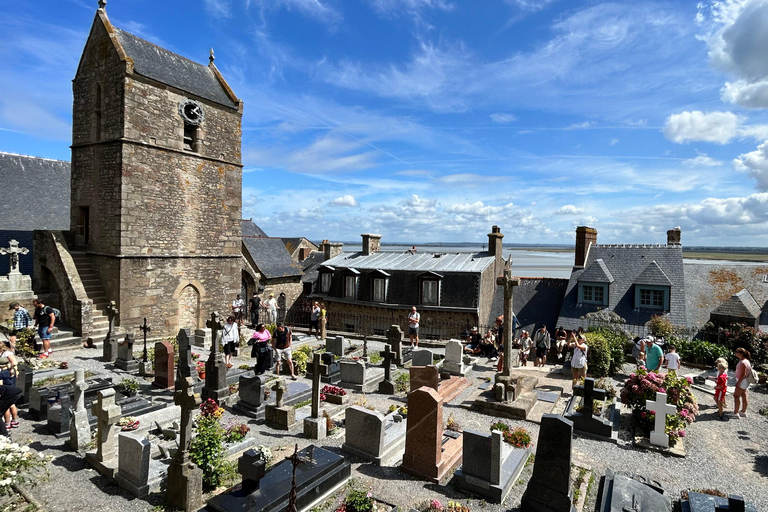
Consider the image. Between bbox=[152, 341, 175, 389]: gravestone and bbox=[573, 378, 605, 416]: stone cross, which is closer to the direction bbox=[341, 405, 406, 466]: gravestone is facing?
the stone cross

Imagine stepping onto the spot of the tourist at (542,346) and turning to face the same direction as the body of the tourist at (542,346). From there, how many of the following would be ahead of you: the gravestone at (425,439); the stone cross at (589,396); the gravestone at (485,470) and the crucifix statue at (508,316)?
4

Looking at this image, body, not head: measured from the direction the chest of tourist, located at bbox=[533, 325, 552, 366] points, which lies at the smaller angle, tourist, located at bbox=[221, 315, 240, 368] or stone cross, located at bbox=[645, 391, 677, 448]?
the stone cross

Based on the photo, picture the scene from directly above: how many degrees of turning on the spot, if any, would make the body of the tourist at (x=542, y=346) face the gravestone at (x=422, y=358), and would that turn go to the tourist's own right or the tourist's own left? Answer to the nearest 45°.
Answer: approximately 45° to the tourist's own right
